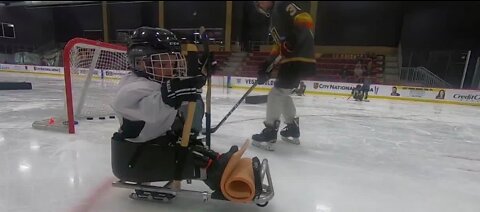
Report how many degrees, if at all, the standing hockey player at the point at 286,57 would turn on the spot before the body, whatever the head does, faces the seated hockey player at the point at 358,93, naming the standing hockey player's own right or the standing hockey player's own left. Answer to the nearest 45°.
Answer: approximately 90° to the standing hockey player's own right

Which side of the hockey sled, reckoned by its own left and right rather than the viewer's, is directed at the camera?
right

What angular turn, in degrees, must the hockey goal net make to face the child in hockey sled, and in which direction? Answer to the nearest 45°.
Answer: approximately 45° to its right

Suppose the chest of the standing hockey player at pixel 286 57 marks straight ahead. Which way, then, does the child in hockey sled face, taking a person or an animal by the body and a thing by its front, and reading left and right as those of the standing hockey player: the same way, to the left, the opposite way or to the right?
the opposite way

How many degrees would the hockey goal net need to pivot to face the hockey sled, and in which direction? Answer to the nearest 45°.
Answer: approximately 45° to its right

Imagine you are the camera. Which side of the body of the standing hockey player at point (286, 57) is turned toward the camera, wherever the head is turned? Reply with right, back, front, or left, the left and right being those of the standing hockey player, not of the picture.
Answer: left

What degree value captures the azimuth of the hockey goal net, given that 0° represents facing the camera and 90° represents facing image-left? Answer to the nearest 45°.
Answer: approximately 315°

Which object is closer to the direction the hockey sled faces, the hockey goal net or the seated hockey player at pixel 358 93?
the seated hockey player

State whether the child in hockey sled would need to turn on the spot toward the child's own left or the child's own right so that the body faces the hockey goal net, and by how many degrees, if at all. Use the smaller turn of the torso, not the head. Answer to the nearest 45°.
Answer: approximately 135° to the child's own left

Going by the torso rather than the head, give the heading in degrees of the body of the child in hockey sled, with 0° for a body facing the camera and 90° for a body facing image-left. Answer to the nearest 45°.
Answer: approximately 270°

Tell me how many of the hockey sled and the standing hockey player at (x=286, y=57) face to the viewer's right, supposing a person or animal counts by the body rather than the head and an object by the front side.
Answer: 1

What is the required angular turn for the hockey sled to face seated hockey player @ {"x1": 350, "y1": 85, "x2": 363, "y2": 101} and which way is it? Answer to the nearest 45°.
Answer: approximately 45° to its left

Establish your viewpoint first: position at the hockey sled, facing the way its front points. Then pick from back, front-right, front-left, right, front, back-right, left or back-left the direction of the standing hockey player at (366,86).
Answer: front-left

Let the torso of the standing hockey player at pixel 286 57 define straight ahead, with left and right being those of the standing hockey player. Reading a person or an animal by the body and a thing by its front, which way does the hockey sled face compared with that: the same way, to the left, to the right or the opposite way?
the opposite way
